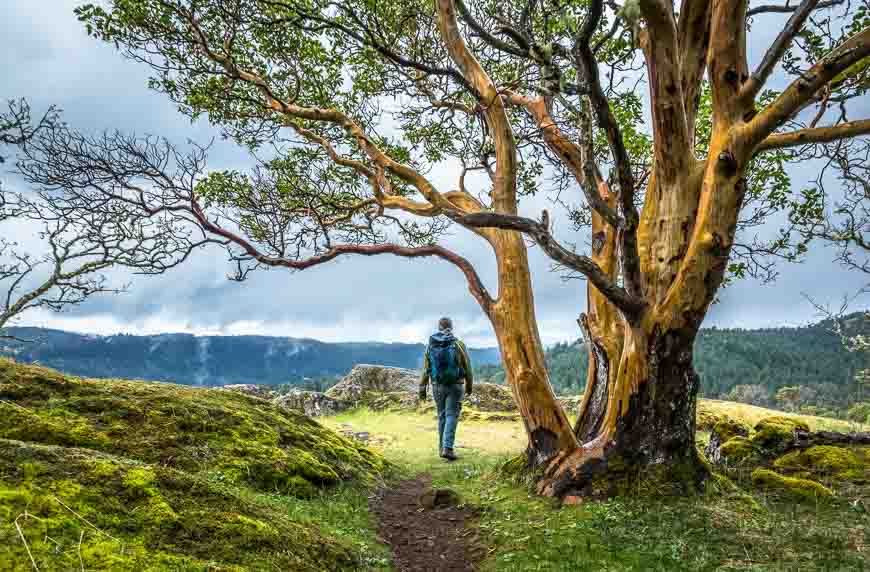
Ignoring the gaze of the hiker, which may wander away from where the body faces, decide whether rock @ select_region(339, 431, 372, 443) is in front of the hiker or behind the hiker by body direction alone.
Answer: in front

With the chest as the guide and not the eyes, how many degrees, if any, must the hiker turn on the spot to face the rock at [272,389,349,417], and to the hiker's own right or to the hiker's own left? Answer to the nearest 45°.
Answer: approximately 45° to the hiker's own left

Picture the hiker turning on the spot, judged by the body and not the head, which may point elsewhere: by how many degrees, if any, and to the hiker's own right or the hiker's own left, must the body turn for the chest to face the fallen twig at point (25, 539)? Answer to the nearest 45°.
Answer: approximately 180°

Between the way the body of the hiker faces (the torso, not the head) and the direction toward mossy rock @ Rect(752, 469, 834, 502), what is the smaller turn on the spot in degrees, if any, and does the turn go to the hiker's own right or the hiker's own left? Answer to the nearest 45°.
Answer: approximately 135° to the hiker's own right

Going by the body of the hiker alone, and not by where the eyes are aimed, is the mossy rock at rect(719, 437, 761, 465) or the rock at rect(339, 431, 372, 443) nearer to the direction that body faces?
the rock

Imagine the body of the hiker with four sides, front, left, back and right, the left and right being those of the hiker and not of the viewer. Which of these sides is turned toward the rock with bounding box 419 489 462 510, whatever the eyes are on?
back

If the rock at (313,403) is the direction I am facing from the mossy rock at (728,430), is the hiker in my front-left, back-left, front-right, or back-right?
front-left

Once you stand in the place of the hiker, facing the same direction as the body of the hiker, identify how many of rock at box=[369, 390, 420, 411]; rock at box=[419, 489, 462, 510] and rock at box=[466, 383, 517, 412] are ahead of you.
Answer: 2

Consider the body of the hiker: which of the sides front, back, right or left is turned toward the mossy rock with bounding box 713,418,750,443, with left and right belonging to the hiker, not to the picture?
right

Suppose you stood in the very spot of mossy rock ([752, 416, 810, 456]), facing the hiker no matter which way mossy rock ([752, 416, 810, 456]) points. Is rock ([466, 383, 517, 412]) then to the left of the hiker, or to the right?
right

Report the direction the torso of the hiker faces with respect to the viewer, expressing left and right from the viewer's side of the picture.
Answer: facing away from the viewer

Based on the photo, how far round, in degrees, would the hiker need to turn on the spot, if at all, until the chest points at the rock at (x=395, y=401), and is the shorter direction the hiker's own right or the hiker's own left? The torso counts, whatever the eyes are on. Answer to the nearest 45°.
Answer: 0° — they already face it

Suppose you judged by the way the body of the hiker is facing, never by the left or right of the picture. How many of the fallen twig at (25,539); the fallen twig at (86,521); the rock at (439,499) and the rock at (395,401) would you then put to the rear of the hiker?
3

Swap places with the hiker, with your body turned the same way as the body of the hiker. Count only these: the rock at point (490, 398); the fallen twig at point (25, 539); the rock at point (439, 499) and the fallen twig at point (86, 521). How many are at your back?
3

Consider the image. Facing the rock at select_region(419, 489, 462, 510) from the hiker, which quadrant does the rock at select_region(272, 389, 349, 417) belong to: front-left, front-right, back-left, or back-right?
back-right

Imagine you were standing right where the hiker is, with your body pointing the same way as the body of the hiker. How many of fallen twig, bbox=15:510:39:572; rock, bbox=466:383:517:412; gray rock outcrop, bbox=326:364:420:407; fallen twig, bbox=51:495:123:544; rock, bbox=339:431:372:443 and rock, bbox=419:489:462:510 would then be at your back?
3
